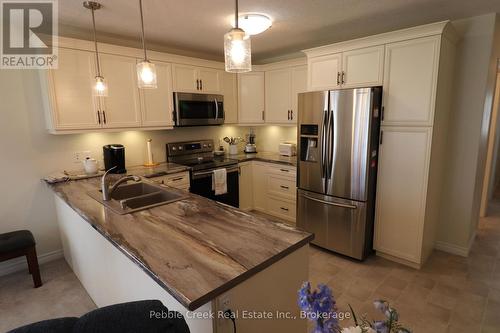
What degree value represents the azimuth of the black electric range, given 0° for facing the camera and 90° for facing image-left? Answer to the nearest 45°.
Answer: approximately 315°

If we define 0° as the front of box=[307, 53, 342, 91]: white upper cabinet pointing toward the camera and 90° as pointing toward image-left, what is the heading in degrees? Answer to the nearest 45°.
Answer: approximately 45°

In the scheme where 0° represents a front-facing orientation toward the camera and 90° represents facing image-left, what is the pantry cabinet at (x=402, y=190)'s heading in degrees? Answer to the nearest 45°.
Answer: approximately 45°

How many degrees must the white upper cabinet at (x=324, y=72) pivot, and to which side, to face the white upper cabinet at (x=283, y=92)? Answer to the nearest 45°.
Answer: approximately 90° to its right

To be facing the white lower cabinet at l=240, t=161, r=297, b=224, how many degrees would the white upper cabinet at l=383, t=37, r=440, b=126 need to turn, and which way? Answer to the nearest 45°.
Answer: approximately 45° to its right
